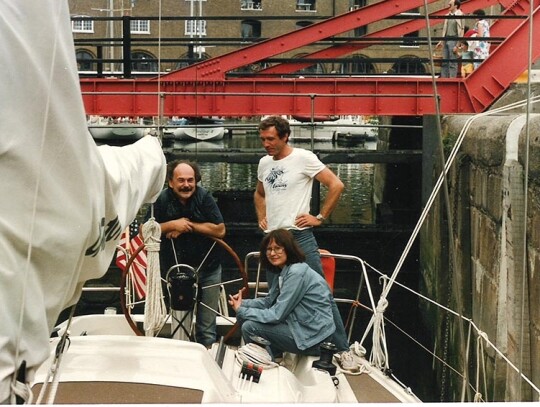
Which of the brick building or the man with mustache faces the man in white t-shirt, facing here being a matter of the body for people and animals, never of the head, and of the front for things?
the brick building

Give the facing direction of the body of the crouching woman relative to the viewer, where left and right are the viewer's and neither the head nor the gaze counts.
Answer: facing to the left of the viewer

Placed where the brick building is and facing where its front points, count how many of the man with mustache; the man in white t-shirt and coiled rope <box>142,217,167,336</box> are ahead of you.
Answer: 3

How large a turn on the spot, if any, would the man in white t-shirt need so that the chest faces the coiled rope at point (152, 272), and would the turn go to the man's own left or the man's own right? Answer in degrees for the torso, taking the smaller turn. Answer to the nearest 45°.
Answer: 0° — they already face it

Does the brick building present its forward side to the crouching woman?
yes

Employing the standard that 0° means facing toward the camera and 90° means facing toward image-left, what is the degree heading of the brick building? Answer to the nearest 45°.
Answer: approximately 0°

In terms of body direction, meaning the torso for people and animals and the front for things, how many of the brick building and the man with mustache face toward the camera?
2

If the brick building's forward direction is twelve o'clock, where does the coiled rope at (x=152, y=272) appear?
The coiled rope is roughly at 12 o'clock from the brick building.

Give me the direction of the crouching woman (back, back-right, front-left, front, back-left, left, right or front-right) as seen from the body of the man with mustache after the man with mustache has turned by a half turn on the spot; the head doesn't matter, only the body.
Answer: back-right
